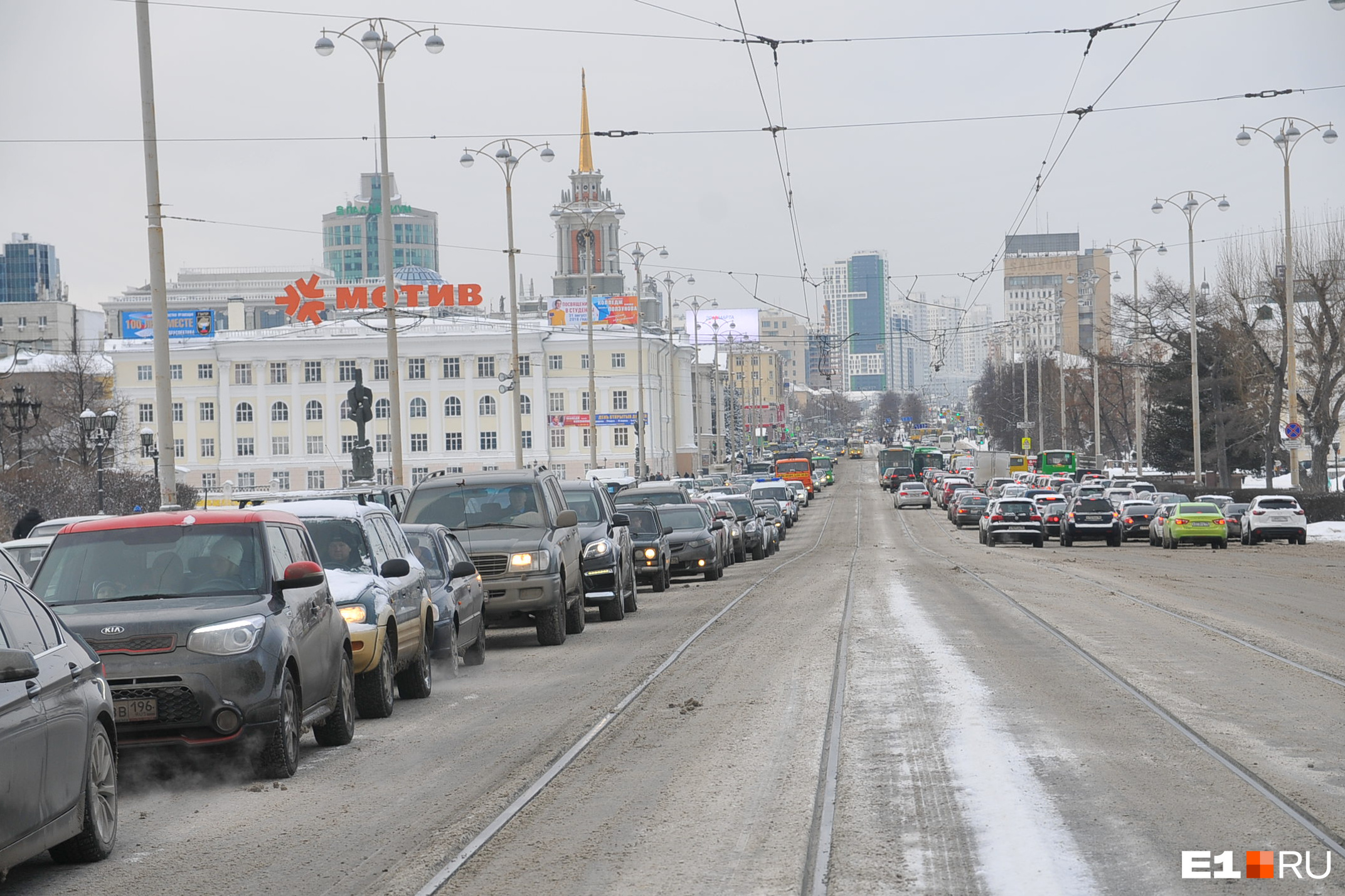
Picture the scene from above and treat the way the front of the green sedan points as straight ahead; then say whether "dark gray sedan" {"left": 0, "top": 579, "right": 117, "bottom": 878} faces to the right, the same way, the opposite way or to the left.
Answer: the opposite way

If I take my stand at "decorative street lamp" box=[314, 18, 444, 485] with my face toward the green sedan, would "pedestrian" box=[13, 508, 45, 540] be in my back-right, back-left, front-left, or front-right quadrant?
back-right

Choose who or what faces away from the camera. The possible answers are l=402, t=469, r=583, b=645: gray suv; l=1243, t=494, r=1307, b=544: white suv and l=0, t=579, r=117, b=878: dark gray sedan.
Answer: the white suv

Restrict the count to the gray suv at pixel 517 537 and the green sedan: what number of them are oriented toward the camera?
1

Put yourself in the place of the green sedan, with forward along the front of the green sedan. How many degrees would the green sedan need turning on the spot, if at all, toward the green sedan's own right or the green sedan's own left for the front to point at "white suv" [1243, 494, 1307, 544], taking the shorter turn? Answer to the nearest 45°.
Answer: approximately 45° to the green sedan's own right

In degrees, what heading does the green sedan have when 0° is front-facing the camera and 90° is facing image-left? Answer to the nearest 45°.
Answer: approximately 180°

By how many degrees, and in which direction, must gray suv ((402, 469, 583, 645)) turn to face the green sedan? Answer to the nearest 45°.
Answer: approximately 135° to its left

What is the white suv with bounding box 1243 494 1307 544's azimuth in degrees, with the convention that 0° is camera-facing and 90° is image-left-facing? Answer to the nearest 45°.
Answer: approximately 180°

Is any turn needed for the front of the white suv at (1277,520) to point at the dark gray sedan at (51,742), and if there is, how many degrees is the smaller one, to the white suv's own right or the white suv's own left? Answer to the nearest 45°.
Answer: approximately 180°

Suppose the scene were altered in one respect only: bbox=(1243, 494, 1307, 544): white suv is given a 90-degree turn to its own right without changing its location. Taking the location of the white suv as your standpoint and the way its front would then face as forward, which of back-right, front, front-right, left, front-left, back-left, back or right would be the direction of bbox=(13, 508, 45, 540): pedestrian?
back-right

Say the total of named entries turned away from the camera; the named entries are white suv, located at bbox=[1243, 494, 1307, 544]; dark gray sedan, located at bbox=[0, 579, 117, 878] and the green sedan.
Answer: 2
